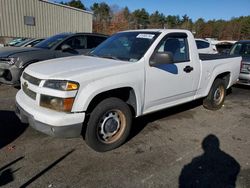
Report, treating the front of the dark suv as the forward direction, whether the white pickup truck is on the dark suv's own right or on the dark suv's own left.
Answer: on the dark suv's own left

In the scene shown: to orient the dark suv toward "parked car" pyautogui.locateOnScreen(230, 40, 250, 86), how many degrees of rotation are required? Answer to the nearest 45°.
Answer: approximately 135° to its left

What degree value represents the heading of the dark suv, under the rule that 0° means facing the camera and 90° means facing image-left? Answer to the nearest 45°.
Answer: approximately 45°

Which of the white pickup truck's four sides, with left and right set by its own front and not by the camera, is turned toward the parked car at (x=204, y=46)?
back

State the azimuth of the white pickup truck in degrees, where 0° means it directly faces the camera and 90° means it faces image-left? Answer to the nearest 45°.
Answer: approximately 45°

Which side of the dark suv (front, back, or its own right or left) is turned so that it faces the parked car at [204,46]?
back

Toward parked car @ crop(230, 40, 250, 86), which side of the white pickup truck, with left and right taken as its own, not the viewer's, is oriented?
back

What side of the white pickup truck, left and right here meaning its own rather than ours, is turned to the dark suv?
right
